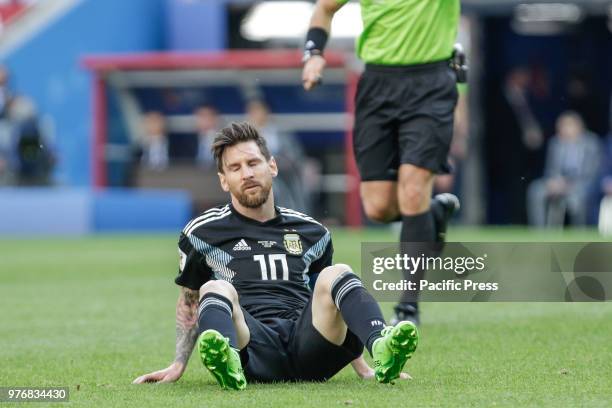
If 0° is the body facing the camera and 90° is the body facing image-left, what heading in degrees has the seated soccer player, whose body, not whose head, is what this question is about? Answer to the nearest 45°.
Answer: approximately 0°
